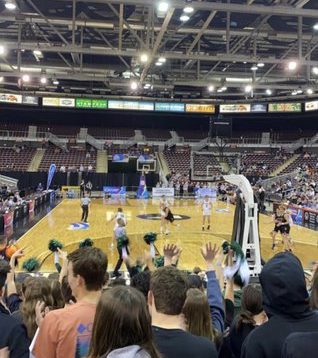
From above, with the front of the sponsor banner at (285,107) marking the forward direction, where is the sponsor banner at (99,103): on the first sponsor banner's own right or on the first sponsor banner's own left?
on the first sponsor banner's own right

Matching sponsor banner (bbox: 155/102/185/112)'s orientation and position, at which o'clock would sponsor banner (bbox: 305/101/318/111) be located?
sponsor banner (bbox: 305/101/318/111) is roughly at 9 o'clock from sponsor banner (bbox: 155/102/185/112).

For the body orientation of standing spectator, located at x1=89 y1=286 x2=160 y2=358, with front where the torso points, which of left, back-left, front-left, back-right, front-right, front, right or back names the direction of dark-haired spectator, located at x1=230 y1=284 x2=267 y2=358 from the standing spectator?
front-right

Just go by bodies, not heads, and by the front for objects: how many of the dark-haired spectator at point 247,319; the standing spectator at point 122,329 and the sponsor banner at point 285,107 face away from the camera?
2

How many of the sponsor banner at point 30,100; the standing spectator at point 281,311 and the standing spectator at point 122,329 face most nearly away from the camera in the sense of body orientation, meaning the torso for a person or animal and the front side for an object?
2

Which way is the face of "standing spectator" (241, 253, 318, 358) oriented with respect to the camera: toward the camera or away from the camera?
away from the camera

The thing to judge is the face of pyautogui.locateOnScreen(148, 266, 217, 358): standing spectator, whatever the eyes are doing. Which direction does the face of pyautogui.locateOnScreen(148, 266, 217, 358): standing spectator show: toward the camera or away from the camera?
away from the camera

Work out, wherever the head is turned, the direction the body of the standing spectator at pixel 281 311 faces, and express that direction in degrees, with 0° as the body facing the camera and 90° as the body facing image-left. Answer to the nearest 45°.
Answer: approximately 180°

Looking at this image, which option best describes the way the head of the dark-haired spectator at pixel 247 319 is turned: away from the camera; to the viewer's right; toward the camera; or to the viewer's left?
away from the camera

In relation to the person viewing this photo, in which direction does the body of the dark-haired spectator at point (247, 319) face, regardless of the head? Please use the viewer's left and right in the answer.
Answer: facing away from the viewer

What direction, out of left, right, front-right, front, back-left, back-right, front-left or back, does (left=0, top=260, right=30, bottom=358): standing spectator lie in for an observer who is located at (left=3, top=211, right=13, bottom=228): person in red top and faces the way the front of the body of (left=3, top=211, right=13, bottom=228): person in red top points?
front-right

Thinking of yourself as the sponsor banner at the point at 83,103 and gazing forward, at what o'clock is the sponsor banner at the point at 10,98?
the sponsor banner at the point at 10,98 is roughly at 3 o'clock from the sponsor banner at the point at 83,103.

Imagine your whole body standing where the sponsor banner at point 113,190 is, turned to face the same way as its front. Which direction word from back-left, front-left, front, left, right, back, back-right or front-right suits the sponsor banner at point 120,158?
back
